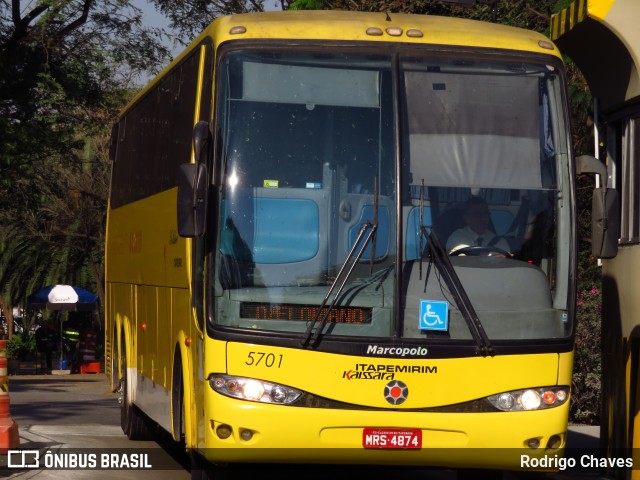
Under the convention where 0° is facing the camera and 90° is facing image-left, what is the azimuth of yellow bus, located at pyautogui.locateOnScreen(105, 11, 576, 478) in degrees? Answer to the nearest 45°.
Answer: approximately 0°

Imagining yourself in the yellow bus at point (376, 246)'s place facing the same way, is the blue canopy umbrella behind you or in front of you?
behind

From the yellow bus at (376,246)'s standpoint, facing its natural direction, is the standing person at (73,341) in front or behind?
behind
